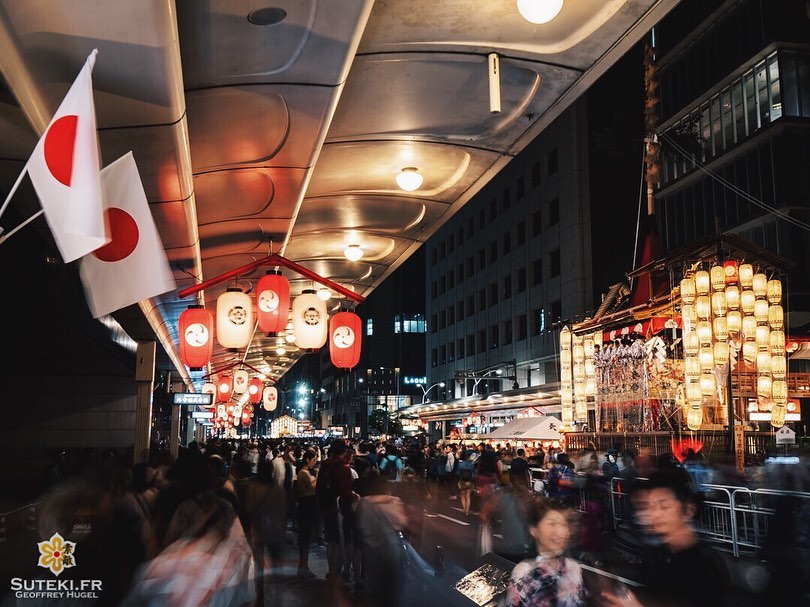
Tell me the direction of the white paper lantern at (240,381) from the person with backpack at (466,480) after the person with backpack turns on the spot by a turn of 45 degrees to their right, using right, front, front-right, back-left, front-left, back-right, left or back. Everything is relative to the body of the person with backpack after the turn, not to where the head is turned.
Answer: left

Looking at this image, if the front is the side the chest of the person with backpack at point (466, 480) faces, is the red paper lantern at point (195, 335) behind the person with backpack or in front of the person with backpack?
behind

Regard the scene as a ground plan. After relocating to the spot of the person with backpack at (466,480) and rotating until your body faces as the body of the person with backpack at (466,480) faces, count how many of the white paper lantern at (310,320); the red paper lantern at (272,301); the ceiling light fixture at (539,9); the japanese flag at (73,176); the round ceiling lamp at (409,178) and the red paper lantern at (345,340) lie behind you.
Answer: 6

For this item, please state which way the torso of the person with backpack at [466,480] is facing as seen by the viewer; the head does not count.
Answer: away from the camera

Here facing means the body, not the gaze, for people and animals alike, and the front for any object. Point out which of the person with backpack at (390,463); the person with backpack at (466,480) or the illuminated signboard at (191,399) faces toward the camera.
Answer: the illuminated signboard

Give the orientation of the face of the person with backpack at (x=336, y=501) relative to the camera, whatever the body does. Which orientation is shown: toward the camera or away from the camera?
away from the camera

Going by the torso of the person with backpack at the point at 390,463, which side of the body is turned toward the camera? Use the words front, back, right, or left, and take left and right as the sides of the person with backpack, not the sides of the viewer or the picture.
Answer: back

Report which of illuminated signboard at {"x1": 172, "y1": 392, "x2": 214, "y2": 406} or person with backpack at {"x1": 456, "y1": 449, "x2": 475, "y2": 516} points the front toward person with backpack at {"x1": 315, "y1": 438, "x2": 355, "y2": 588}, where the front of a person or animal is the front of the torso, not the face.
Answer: the illuminated signboard

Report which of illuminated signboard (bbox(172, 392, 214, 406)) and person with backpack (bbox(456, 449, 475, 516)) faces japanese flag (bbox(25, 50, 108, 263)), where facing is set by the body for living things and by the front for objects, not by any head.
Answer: the illuminated signboard

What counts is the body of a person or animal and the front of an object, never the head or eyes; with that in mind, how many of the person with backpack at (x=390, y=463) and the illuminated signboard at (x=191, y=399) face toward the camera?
1

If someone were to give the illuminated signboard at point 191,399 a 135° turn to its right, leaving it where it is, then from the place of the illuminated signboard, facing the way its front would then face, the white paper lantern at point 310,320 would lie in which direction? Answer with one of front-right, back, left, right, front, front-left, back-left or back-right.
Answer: back-left
